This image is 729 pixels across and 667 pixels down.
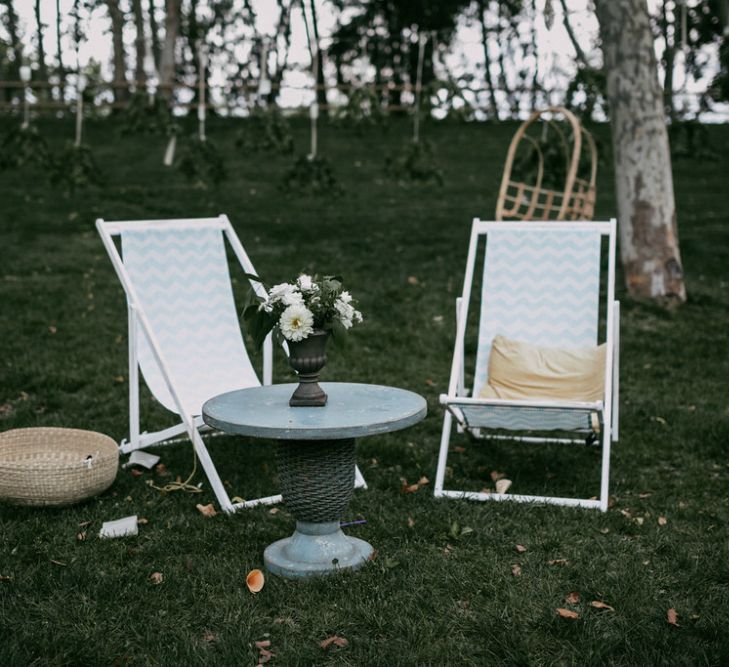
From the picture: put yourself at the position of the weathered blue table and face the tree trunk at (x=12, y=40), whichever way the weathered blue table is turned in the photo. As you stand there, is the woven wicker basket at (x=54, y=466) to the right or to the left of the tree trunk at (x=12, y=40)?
left

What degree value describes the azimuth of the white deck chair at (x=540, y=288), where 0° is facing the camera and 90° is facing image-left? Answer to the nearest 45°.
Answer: approximately 0°

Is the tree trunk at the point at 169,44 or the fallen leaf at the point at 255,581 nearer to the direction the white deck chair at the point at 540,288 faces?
the fallen leaf

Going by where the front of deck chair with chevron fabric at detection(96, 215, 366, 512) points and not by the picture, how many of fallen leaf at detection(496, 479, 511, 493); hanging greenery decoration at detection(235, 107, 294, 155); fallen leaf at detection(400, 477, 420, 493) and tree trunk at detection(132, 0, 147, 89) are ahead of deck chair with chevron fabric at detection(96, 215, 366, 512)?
2

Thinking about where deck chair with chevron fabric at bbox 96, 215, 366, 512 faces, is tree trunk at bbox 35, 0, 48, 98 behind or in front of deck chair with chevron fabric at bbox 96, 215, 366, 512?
behind

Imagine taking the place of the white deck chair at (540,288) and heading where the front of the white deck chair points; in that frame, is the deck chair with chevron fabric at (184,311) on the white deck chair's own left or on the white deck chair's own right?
on the white deck chair's own right

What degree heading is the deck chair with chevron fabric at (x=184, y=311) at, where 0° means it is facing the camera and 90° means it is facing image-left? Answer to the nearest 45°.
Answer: approximately 315°

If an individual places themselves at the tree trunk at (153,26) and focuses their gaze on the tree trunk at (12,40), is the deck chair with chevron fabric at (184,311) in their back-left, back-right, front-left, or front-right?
back-left

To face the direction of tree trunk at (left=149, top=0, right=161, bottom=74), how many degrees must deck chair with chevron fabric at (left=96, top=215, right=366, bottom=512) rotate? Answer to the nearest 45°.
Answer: approximately 135° to its left

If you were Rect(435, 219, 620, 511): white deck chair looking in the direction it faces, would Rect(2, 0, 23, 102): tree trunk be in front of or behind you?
behind

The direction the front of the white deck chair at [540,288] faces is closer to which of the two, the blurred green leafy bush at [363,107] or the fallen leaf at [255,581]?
the fallen leaf

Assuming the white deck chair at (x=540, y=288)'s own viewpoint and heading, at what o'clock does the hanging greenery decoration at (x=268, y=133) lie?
The hanging greenery decoration is roughly at 5 o'clock from the white deck chair.
